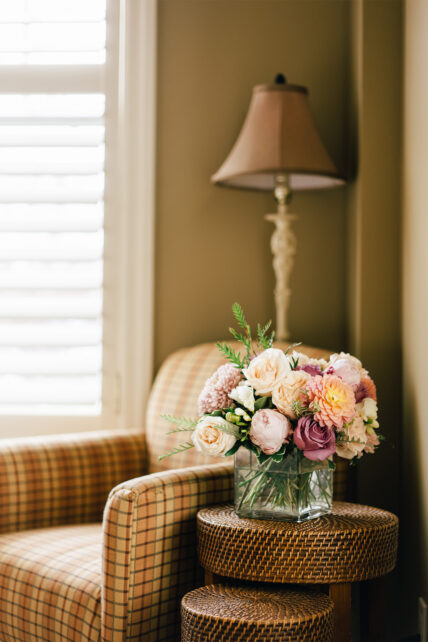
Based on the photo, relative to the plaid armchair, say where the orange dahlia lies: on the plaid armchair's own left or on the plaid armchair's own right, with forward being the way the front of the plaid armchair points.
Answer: on the plaid armchair's own left

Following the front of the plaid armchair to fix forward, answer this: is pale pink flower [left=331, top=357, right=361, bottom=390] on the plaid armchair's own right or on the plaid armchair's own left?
on the plaid armchair's own left

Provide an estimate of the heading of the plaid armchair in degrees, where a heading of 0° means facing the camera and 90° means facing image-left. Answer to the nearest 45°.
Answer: approximately 45°

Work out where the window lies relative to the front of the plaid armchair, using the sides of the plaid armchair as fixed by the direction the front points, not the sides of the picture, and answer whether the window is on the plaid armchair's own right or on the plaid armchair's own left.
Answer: on the plaid armchair's own right
